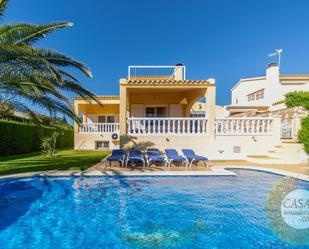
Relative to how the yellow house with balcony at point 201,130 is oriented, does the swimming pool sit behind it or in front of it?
in front

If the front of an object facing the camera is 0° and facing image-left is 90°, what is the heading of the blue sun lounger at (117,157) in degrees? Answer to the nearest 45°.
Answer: approximately 45°

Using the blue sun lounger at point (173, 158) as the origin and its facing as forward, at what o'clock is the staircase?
The staircase is roughly at 10 o'clock from the blue sun lounger.

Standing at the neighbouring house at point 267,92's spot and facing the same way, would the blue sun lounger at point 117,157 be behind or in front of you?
in front

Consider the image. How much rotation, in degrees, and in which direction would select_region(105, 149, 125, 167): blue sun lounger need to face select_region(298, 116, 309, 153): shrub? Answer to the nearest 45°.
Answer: approximately 135° to its left

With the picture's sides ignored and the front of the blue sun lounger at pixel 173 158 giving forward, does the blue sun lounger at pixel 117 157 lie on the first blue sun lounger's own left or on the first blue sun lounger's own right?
on the first blue sun lounger's own right

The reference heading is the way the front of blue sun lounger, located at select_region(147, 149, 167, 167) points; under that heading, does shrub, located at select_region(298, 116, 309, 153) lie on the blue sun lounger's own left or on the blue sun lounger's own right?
on the blue sun lounger's own left

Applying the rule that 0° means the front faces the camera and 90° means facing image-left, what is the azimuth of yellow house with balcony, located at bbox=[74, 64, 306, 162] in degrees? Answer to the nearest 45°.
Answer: approximately 0°

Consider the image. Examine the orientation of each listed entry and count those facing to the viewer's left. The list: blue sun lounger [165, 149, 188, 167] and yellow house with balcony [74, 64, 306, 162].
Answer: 0

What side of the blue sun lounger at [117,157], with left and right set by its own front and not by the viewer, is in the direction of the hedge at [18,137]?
right

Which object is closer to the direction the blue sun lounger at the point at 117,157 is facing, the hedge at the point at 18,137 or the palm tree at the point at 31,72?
the palm tree

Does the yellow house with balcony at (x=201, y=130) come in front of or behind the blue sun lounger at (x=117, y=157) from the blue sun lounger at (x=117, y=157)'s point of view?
behind

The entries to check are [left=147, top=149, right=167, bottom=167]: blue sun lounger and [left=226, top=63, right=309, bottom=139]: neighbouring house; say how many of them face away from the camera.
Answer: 0

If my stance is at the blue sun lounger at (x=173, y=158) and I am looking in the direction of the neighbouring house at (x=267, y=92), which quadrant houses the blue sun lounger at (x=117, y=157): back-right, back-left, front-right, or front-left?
back-left
